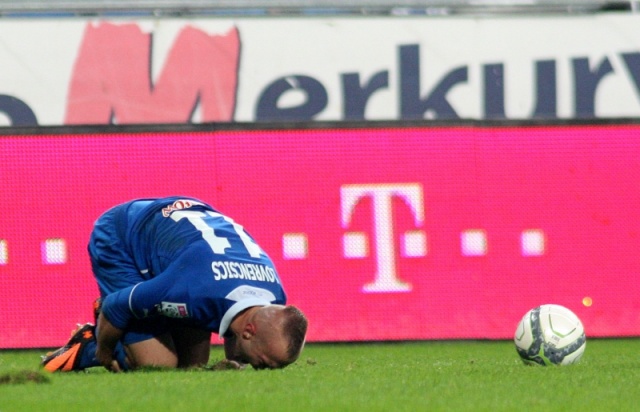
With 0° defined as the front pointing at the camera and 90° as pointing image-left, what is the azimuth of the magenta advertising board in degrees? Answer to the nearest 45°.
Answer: approximately 0°

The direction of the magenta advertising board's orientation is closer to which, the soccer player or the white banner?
the soccer player

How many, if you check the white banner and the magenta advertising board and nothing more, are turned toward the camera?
2

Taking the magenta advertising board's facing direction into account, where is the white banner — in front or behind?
behind

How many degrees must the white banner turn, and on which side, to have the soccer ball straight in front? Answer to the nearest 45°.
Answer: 0° — it already faces it

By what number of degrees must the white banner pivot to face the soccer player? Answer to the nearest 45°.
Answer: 0° — it already faces them

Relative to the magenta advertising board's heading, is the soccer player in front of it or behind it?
in front

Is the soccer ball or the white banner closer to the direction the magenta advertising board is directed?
the soccer ball

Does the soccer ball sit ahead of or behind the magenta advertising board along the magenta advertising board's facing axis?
ahead

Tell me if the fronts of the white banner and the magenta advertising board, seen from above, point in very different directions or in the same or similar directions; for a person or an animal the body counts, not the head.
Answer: same or similar directions

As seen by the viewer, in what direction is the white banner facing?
toward the camera
